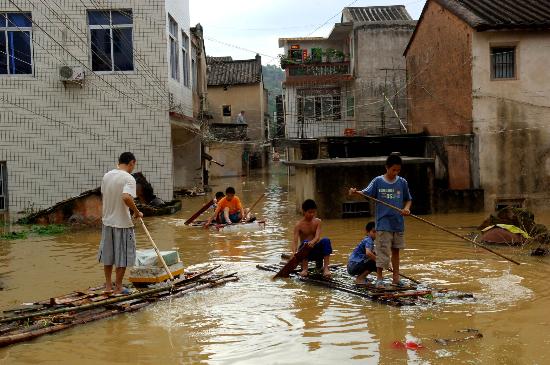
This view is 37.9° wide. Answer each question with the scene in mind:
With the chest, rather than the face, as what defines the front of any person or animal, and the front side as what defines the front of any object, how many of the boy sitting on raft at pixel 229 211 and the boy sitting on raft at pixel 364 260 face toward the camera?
1

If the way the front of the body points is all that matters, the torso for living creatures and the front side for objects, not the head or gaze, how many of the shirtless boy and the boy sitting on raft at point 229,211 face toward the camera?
2

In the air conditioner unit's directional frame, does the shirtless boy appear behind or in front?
in front

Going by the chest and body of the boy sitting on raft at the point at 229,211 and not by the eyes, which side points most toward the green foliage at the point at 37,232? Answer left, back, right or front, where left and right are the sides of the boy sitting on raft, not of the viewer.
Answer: right

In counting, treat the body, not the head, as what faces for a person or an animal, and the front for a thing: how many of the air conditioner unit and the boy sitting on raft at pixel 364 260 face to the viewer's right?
1

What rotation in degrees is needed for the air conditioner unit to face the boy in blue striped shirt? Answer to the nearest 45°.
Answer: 0° — it already faces them

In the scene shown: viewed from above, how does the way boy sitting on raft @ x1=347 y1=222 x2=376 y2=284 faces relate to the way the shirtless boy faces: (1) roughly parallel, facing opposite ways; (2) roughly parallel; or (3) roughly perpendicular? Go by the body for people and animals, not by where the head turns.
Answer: roughly perpendicular

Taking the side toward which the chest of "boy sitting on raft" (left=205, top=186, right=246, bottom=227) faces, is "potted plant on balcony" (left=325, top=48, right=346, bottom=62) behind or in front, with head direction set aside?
behind

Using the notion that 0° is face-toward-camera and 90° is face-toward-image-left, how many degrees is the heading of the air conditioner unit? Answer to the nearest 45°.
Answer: approximately 0°
